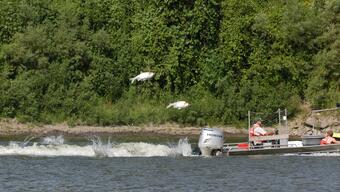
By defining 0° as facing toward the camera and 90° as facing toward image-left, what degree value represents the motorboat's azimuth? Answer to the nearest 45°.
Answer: approximately 270°
